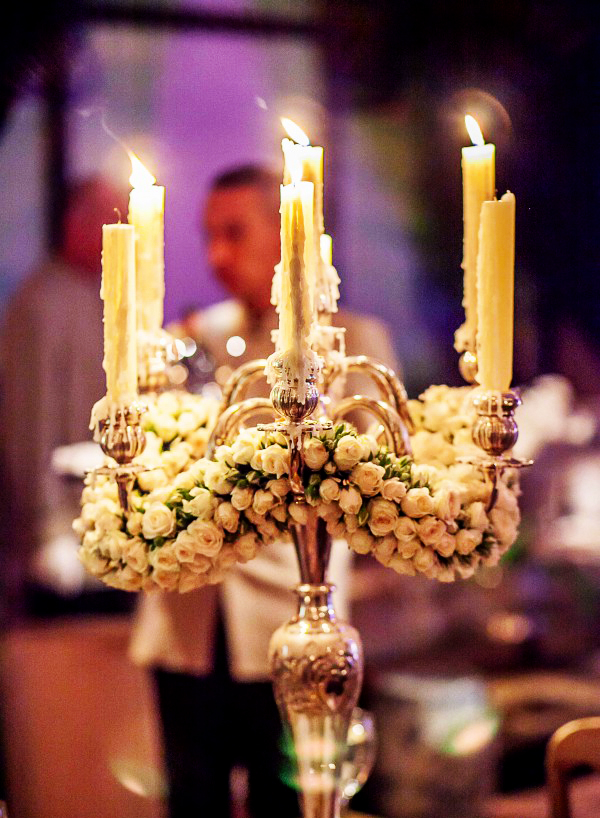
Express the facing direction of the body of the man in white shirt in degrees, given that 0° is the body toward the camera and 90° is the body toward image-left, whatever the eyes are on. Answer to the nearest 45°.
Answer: approximately 45°

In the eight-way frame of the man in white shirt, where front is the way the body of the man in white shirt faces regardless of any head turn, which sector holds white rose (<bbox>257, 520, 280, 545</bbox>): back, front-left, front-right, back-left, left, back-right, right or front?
front-left

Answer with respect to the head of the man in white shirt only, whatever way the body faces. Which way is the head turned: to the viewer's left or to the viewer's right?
to the viewer's left

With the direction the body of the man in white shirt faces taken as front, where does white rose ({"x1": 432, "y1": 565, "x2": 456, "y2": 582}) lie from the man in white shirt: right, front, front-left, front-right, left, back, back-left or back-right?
front-left
